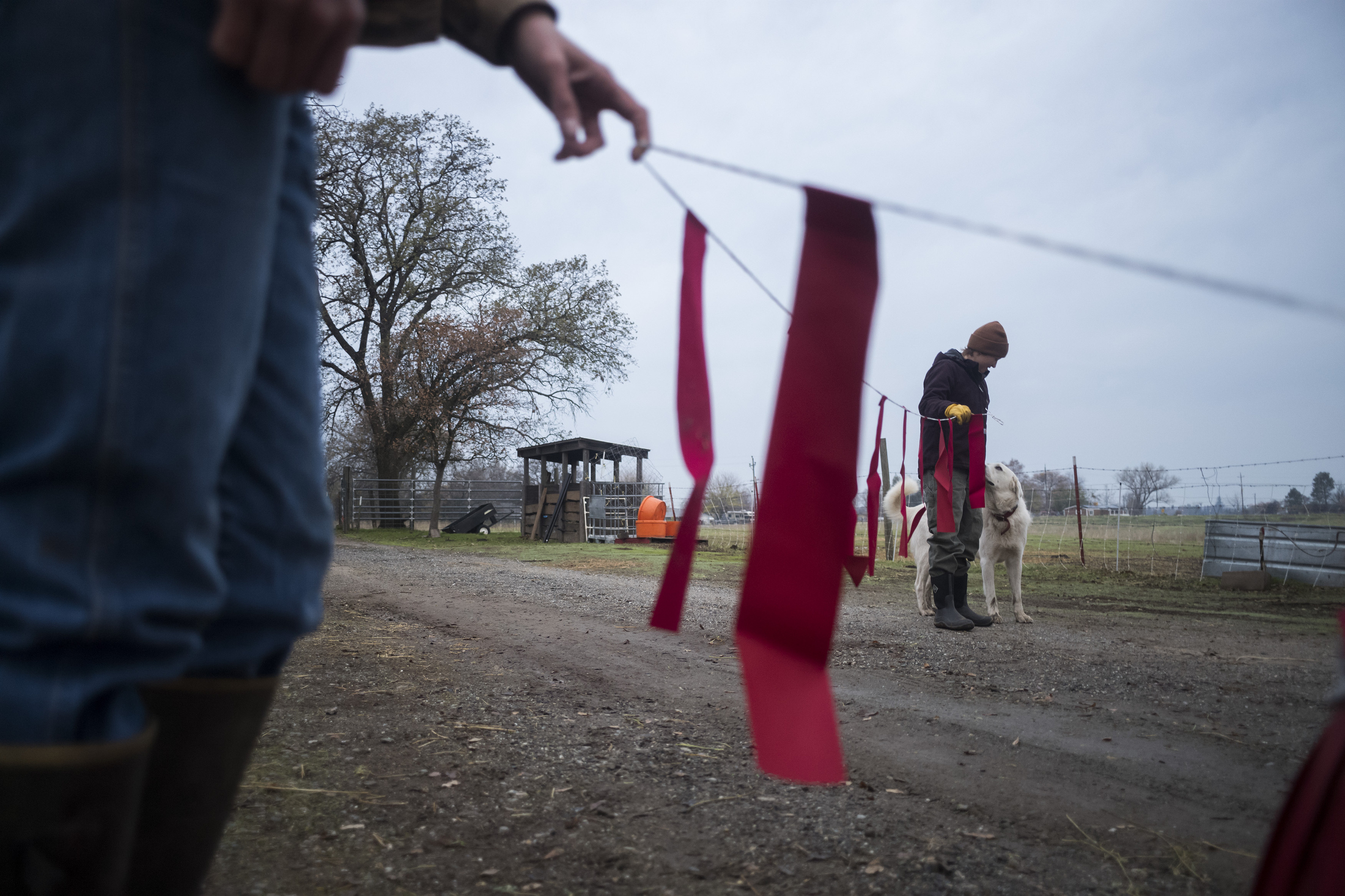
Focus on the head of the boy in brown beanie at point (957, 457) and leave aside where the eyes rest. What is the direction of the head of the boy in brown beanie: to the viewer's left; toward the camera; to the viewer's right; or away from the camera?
to the viewer's right

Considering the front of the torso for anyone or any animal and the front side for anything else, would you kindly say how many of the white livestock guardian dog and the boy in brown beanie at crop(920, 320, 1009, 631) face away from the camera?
0

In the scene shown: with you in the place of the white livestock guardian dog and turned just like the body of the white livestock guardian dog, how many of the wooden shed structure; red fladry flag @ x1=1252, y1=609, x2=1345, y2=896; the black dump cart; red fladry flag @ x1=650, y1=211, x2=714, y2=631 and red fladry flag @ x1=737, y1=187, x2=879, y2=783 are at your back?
2

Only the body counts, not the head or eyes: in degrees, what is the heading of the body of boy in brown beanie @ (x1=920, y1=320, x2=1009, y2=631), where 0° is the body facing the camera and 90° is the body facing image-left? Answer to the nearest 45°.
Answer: approximately 270°

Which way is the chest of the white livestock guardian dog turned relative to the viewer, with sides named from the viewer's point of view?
facing the viewer and to the right of the viewer

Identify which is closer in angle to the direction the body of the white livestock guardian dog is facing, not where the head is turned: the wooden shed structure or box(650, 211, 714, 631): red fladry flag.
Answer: the red fladry flag

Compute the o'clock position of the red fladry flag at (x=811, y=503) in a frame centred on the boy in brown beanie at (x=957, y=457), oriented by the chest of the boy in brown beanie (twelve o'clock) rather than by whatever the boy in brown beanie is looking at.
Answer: The red fladry flag is roughly at 3 o'clock from the boy in brown beanie.

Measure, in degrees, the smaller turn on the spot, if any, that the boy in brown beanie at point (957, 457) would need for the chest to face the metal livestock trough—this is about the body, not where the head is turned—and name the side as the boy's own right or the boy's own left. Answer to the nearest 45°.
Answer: approximately 45° to the boy's own left

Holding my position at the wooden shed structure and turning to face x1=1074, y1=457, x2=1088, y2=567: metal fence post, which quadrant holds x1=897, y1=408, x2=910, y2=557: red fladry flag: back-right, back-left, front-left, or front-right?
front-right

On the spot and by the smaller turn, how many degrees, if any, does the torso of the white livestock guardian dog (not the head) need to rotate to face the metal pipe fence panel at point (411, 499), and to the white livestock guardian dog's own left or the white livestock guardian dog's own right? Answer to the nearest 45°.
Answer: approximately 180°

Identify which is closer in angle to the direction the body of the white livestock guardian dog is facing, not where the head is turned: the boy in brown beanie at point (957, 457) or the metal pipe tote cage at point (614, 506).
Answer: the boy in brown beanie

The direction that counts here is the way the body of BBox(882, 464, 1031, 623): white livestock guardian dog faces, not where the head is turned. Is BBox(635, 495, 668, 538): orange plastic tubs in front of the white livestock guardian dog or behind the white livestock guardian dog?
behind

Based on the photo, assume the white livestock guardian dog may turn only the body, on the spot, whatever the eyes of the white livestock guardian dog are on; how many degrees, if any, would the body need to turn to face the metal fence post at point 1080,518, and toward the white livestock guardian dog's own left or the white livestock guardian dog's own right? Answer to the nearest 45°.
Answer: approximately 135° to the white livestock guardian dog's own left
